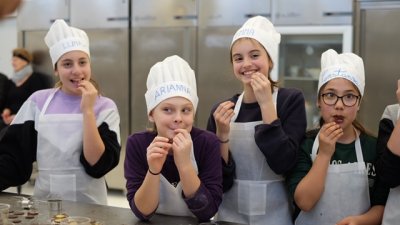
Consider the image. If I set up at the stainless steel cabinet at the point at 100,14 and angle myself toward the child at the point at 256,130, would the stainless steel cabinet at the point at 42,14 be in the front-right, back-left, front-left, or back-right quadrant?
back-right

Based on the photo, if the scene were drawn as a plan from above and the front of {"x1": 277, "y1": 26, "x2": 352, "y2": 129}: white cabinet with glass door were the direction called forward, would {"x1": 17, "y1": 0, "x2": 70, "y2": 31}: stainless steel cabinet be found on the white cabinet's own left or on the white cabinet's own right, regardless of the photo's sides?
on the white cabinet's own right

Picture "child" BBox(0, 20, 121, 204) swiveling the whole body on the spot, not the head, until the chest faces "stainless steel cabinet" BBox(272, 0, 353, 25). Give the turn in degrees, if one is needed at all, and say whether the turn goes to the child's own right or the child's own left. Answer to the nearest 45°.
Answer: approximately 135° to the child's own left

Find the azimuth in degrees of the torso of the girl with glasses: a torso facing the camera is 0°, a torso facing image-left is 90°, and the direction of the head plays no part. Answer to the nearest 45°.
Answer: approximately 0°

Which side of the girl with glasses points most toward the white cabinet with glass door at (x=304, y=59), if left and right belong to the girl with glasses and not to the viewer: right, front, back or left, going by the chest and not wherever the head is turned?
back
